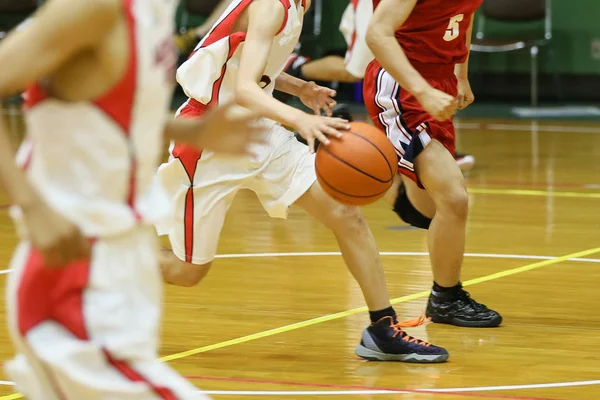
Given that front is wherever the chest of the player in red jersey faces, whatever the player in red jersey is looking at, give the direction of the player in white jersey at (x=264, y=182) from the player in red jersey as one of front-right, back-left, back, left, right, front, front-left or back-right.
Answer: right

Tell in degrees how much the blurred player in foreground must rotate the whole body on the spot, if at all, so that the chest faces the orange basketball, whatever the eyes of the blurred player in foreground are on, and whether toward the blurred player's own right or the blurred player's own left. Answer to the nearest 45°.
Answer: approximately 45° to the blurred player's own left

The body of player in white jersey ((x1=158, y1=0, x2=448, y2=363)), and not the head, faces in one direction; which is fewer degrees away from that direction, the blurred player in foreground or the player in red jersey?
the player in red jersey

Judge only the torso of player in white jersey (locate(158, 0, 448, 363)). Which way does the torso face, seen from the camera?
to the viewer's right

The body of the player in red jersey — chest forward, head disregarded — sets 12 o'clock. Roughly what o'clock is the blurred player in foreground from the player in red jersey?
The blurred player in foreground is roughly at 2 o'clock from the player in red jersey.

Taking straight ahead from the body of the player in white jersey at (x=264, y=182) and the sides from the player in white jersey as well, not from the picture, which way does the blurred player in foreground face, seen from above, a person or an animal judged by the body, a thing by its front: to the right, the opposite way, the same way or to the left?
the same way
